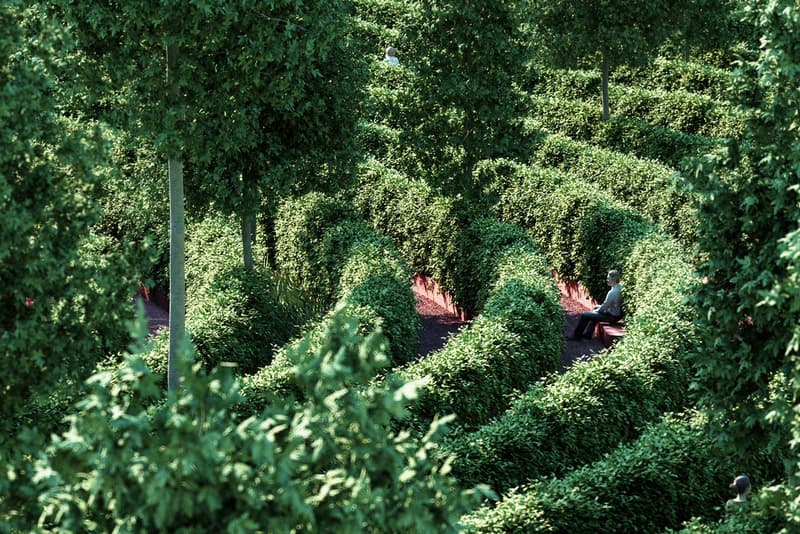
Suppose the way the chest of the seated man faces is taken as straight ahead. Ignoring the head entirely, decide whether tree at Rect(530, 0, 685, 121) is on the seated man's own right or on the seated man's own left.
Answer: on the seated man's own right

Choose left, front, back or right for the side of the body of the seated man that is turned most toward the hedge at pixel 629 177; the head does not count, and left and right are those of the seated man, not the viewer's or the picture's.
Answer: right

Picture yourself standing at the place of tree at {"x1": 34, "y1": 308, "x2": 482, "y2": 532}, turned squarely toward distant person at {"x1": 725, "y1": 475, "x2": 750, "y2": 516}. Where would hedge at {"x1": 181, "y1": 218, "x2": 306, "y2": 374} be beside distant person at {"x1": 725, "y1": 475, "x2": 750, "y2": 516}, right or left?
left

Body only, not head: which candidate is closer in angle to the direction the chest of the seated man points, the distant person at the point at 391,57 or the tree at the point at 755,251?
the distant person

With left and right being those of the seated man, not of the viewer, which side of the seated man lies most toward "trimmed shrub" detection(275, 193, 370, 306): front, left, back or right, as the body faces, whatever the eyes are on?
front

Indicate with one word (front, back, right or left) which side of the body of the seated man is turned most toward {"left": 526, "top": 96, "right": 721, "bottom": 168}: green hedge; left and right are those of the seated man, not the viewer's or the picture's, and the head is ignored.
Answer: right

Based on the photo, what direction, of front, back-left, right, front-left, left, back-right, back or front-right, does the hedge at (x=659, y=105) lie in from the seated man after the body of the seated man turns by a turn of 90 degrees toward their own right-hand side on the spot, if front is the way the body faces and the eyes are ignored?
front

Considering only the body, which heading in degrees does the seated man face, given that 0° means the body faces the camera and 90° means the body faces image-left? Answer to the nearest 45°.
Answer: approximately 90°

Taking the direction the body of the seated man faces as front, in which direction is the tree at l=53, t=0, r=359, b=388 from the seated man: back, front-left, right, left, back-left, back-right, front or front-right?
front-left

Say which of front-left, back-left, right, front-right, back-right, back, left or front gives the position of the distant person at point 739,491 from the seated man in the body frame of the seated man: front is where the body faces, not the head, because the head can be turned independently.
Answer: left

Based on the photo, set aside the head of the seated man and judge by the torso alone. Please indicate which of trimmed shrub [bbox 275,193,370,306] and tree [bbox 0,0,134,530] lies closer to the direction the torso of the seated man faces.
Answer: the trimmed shrub

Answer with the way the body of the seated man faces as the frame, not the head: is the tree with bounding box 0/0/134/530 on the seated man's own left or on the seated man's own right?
on the seated man's own left

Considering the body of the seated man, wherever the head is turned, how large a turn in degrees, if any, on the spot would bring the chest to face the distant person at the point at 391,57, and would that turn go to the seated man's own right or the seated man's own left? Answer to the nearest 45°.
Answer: approximately 45° to the seated man's own right
